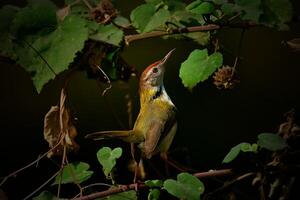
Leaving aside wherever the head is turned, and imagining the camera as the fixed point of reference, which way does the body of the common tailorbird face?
to the viewer's right
